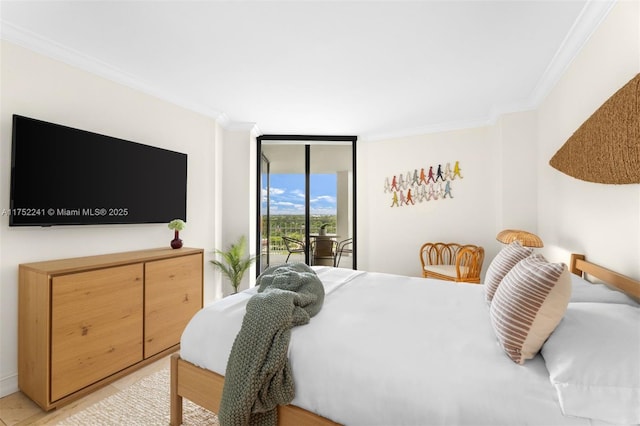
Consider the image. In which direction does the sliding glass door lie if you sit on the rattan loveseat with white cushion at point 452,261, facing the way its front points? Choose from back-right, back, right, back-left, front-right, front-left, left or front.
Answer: front-right

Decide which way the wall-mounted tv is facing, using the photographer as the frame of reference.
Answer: facing the viewer and to the right of the viewer

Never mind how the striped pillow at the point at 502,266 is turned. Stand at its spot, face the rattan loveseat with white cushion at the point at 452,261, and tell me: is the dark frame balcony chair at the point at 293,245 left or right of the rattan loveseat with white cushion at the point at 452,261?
left

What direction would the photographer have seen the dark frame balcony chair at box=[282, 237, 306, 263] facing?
facing to the right of the viewer

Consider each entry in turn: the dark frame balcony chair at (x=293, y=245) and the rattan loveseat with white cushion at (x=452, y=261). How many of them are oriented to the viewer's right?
1

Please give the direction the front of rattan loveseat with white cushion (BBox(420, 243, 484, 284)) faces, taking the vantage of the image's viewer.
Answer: facing the viewer and to the left of the viewer

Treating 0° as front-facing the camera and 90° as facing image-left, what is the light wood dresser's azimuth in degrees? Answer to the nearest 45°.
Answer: approximately 315°

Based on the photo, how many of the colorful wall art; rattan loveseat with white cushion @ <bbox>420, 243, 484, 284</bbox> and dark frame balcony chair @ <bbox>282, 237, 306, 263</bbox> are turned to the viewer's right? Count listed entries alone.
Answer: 1

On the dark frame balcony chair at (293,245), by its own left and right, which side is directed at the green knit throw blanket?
right

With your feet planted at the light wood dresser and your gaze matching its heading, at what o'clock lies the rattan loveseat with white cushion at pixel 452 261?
The rattan loveseat with white cushion is roughly at 11 o'clock from the light wood dresser.

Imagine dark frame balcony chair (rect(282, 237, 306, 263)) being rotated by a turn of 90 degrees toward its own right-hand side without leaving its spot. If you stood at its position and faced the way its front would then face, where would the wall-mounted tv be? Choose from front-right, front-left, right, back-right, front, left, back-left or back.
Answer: front-right

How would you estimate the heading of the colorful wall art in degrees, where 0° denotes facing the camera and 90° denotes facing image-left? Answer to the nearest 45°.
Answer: approximately 45°

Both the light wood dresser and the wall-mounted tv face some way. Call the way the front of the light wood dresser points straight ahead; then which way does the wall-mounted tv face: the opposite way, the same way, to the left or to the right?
the same way

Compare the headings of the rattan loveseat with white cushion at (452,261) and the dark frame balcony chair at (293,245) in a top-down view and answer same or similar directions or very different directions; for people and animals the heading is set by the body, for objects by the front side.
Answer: very different directions

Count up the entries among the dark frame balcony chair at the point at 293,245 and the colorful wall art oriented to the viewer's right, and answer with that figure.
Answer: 1
